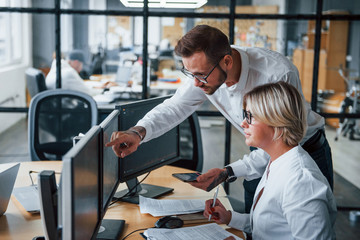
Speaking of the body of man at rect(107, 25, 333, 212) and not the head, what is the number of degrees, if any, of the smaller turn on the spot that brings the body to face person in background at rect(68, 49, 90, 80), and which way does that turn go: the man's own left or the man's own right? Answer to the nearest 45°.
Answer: approximately 90° to the man's own right

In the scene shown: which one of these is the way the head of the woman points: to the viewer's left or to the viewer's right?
to the viewer's left

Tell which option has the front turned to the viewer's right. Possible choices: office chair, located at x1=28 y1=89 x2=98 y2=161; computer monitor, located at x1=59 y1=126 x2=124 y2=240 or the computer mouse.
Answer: the computer monitor

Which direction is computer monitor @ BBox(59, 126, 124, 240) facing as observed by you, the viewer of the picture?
facing to the right of the viewer

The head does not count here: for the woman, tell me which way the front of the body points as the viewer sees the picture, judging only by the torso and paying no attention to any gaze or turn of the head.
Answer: to the viewer's left

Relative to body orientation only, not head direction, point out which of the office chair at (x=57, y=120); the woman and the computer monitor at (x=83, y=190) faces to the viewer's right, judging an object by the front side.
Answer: the computer monitor

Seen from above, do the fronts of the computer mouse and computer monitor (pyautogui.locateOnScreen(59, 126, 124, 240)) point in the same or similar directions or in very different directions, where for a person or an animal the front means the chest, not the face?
very different directions
